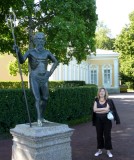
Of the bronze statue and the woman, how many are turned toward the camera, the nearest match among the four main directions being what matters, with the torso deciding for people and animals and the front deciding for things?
2

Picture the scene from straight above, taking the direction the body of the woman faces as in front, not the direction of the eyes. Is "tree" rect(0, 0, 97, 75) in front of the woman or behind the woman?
behind

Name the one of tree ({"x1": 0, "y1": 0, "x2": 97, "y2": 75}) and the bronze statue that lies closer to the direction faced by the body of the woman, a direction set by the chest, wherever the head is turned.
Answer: the bronze statue

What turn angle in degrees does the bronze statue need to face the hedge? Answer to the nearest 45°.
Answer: approximately 180°

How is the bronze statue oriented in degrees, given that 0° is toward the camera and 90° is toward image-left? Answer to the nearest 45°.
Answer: approximately 0°

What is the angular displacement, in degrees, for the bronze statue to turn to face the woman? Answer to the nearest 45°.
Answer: approximately 135° to its left
